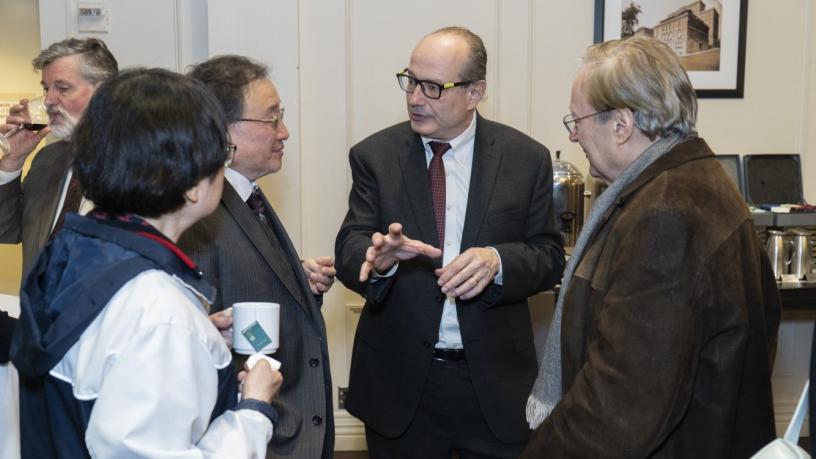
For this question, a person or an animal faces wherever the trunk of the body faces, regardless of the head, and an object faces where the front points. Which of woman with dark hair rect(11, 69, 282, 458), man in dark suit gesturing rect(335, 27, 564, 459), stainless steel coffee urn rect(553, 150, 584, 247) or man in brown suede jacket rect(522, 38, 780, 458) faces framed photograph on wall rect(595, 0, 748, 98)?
the woman with dark hair

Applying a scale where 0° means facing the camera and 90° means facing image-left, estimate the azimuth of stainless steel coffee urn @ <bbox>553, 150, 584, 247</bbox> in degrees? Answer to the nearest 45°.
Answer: approximately 0°

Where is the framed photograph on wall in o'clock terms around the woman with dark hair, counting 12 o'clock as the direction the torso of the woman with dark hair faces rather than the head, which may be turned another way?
The framed photograph on wall is roughly at 12 o'clock from the woman with dark hair.

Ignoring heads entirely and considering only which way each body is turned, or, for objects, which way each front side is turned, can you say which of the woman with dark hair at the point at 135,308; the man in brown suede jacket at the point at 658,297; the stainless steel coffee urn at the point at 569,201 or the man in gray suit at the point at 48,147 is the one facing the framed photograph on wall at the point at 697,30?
the woman with dark hair

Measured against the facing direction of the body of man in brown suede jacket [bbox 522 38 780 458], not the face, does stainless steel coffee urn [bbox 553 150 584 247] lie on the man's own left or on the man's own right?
on the man's own right

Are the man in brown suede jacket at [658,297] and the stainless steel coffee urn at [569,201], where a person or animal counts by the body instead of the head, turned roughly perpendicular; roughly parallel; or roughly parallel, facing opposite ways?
roughly perpendicular

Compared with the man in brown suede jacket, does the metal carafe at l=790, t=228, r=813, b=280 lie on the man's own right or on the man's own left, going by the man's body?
on the man's own right

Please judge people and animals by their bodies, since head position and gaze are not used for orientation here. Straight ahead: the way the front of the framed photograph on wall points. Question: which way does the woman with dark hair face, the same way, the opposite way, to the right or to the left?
the opposite way

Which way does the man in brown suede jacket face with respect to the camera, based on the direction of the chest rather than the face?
to the viewer's left

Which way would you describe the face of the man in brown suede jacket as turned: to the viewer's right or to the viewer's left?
to the viewer's left

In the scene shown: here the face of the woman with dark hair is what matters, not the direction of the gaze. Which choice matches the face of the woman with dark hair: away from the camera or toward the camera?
away from the camera

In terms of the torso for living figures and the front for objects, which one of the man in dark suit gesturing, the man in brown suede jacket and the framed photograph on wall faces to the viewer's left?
the man in brown suede jacket

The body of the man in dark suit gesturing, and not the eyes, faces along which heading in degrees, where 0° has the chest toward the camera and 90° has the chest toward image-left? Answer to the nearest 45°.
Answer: approximately 0°
